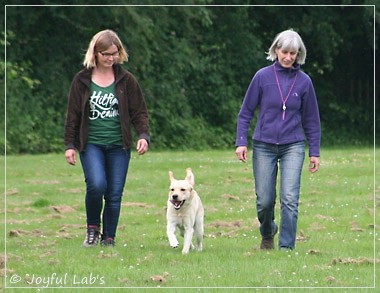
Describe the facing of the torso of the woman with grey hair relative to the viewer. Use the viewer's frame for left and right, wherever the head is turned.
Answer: facing the viewer
